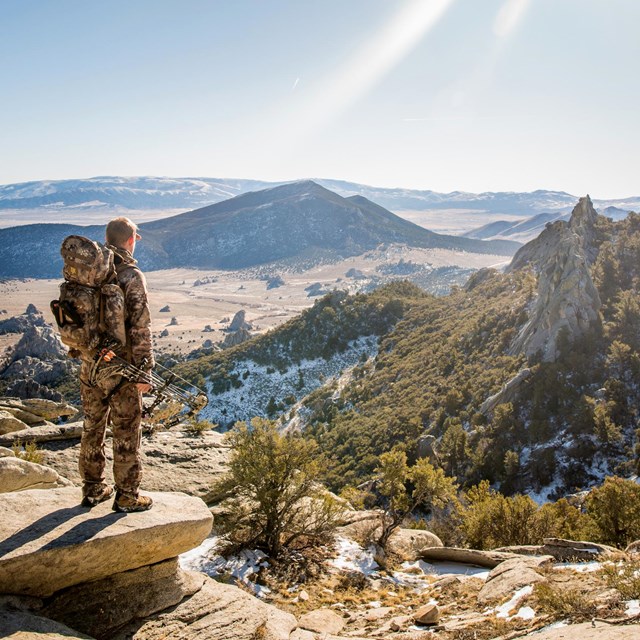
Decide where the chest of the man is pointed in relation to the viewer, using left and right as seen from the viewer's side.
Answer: facing away from the viewer and to the right of the viewer

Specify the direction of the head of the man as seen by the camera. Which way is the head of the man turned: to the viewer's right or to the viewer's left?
to the viewer's right

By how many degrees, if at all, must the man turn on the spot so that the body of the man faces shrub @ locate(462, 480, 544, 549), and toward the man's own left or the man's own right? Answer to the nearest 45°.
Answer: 0° — they already face it

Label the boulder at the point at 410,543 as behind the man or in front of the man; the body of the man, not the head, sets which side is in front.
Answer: in front

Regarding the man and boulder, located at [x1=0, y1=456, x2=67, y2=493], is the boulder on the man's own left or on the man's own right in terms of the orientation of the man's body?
on the man's own left

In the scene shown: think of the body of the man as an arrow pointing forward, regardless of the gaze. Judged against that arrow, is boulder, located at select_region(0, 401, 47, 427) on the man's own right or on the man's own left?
on the man's own left

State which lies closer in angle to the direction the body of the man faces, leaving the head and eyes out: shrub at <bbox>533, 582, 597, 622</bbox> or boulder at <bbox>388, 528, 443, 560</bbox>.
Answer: the boulder
